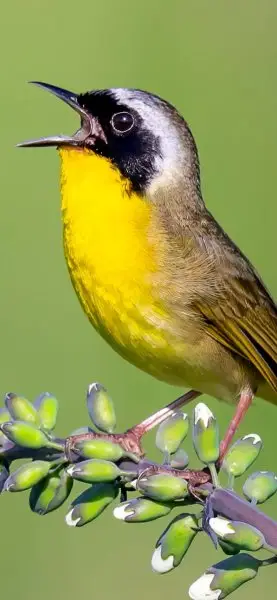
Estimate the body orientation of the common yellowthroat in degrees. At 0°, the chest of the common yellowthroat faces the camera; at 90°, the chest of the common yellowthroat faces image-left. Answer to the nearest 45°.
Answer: approximately 90°
